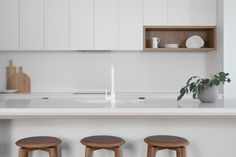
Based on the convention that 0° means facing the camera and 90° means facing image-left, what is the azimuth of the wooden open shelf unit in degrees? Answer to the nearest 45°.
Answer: approximately 0°

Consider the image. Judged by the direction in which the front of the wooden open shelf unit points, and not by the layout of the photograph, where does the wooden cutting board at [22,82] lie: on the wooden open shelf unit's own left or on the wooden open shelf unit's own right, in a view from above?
on the wooden open shelf unit's own right

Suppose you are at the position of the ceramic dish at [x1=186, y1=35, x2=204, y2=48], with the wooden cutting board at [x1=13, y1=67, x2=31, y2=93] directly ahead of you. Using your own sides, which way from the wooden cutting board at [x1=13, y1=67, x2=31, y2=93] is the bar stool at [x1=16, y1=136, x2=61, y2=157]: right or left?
left

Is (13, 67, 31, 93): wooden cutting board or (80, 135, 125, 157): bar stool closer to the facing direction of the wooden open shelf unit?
the bar stool

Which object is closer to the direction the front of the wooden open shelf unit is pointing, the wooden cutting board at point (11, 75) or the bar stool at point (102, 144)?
the bar stool

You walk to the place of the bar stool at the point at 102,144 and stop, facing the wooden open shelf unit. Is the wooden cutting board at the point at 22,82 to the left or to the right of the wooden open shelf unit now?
left

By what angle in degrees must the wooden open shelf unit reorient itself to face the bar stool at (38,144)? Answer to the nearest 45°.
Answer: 0° — it already faces it

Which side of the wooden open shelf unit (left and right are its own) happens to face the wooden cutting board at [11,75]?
right
